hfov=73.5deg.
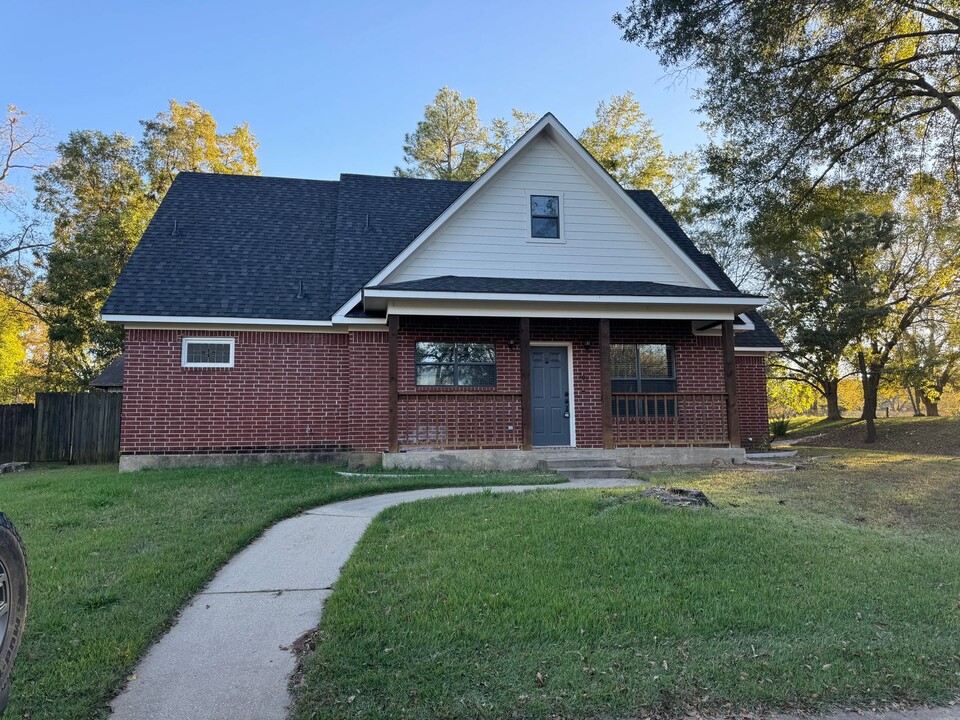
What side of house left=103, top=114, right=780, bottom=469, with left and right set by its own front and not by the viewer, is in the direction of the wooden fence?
right

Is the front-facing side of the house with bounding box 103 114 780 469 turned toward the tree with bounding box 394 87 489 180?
no

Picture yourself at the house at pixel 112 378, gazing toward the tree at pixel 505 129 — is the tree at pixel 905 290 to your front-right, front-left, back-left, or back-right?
front-right

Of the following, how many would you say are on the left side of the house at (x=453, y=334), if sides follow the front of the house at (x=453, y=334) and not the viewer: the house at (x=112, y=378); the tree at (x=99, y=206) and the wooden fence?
0

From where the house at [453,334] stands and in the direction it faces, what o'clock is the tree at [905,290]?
The tree is roughly at 8 o'clock from the house.

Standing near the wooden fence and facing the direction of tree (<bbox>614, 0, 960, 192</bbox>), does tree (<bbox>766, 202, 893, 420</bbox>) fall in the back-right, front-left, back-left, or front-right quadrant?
front-left

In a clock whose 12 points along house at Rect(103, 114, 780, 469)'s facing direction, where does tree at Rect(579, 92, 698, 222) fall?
The tree is roughly at 7 o'clock from the house.

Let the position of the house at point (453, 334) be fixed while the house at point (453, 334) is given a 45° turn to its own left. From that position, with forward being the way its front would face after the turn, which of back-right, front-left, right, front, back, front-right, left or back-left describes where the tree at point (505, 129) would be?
back-left

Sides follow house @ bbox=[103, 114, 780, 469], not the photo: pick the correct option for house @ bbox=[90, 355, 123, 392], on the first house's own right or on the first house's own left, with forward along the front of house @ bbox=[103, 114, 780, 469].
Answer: on the first house's own right

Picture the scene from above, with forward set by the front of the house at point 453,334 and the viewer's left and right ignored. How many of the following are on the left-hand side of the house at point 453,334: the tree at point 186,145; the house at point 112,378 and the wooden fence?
0

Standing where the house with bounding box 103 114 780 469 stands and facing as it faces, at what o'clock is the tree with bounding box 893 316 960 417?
The tree is roughly at 8 o'clock from the house.

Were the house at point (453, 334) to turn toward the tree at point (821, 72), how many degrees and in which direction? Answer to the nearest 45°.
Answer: approximately 90° to its left

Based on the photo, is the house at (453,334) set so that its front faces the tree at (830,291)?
no

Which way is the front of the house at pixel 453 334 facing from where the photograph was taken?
facing the viewer

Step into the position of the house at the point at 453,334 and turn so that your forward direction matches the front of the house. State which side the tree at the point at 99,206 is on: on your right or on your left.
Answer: on your right

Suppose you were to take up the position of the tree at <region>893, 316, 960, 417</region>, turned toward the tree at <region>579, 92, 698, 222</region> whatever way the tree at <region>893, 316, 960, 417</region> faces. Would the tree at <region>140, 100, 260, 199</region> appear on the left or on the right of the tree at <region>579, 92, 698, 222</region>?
left

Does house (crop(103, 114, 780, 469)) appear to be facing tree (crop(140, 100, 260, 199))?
no

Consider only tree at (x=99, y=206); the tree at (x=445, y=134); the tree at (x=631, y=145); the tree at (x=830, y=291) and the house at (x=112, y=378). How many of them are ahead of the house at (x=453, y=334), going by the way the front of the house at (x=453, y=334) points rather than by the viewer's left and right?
0

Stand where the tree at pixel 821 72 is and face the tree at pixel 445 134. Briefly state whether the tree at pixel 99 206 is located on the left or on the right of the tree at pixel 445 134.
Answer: left
